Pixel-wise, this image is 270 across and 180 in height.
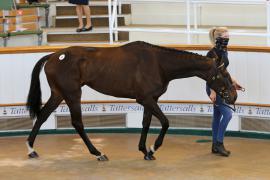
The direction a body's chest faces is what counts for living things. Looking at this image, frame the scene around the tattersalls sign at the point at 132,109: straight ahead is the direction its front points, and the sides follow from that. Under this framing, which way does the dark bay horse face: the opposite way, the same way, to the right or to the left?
to the left

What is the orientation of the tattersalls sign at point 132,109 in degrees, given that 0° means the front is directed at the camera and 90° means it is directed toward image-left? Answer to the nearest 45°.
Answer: approximately 0°

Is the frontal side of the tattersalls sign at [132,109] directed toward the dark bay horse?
yes

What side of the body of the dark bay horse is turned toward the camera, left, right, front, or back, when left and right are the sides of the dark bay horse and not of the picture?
right

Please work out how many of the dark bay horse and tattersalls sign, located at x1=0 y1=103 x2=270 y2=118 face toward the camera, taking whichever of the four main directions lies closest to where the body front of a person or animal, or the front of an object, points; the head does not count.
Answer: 1

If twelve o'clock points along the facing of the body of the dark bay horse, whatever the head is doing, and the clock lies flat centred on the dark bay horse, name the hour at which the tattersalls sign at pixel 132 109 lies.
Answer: The tattersalls sign is roughly at 9 o'clock from the dark bay horse.
